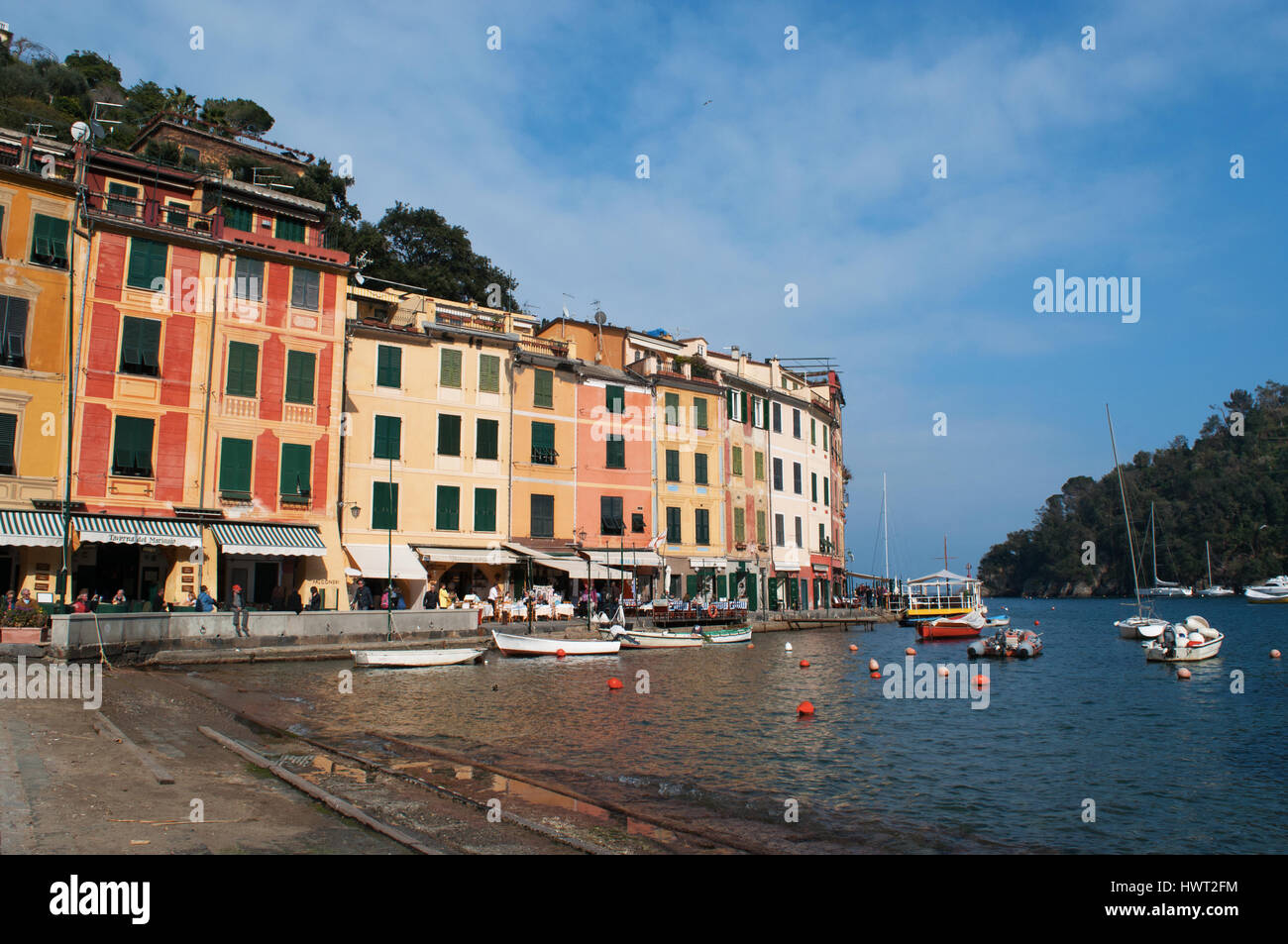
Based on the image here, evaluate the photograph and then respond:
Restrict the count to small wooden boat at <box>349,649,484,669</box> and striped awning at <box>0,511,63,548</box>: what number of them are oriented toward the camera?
1

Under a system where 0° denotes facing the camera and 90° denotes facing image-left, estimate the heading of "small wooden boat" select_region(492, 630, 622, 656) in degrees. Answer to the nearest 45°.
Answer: approximately 90°

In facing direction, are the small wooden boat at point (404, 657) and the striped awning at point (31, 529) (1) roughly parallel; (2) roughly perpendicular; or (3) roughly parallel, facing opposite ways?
roughly perpendicular

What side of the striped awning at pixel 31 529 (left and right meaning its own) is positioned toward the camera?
front

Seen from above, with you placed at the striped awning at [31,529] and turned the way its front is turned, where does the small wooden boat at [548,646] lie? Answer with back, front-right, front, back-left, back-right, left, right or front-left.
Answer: left

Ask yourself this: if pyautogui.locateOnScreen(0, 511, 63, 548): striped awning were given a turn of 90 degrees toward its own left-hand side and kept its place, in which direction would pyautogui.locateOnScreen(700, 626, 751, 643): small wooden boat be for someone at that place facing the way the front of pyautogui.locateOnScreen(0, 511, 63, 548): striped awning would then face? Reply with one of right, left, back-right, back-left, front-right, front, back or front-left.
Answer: front

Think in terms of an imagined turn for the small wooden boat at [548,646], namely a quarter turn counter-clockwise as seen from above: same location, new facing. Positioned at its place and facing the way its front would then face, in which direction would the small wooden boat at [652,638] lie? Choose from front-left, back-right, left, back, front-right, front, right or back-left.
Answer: back-left

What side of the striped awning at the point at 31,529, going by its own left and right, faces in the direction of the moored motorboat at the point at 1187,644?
left

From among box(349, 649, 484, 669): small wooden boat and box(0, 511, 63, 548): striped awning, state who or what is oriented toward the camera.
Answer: the striped awning

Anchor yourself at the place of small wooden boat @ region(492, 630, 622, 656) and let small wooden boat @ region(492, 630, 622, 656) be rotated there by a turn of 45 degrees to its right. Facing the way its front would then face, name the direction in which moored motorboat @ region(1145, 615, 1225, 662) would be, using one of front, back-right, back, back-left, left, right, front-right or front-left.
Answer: back-right
